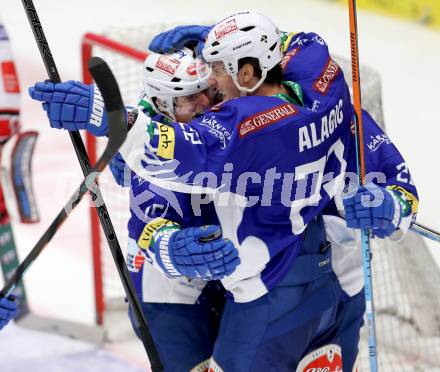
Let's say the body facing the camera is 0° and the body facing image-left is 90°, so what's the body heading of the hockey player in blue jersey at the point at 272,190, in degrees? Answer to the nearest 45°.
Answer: approximately 135°
